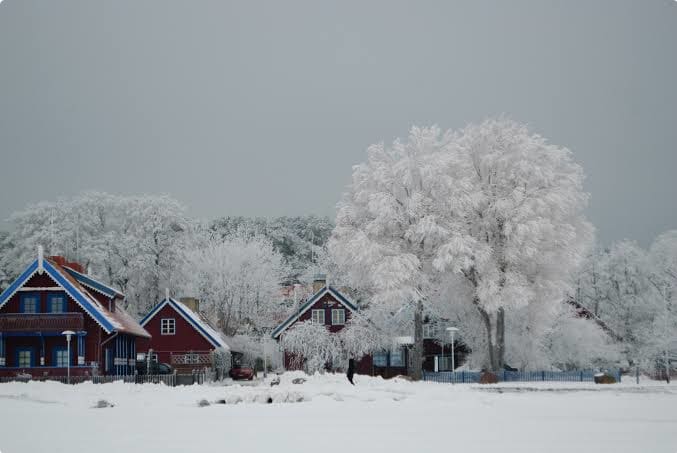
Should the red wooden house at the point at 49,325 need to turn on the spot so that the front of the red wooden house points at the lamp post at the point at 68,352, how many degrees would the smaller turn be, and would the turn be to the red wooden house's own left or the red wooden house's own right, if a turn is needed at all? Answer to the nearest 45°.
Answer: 0° — it already faces it

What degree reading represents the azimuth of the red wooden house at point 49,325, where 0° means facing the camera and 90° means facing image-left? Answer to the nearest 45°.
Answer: approximately 0°
